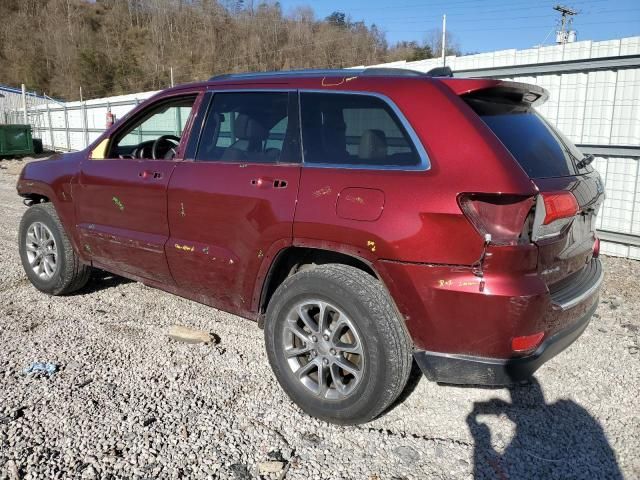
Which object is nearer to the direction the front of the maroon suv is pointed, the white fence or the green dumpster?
the green dumpster

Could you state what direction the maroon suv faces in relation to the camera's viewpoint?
facing away from the viewer and to the left of the viewer

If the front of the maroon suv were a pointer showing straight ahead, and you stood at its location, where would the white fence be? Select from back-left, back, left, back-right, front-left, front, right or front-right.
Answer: right

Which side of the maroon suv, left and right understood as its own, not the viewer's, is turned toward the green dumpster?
front
